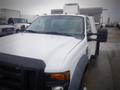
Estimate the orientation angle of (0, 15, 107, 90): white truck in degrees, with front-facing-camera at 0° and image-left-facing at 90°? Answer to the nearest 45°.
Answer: approximately 45°
